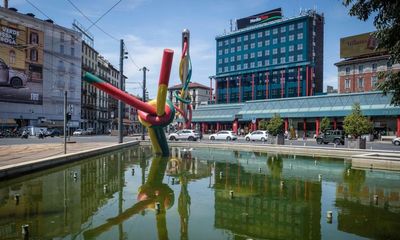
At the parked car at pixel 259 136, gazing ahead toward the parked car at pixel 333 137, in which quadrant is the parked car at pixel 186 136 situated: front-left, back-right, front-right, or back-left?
back-right

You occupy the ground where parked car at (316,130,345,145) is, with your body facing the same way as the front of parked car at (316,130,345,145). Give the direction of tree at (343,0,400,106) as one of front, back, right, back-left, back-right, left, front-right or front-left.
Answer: left

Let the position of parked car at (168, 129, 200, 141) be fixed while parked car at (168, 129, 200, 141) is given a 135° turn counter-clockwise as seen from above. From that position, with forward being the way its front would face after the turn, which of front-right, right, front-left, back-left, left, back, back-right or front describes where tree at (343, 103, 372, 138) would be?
front

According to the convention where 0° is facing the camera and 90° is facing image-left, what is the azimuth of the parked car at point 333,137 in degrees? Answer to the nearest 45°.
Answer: approximately 90°

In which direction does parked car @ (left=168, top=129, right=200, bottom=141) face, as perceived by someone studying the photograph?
facing to the left of the viewer

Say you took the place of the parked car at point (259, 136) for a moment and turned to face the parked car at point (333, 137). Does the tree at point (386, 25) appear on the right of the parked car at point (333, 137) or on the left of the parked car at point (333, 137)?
right

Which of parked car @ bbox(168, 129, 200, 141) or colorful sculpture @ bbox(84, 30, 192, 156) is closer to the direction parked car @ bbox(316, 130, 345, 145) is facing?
the parked car

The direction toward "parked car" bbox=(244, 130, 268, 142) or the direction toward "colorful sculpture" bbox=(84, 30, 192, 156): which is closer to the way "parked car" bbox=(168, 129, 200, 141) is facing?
the colorful sculpture
